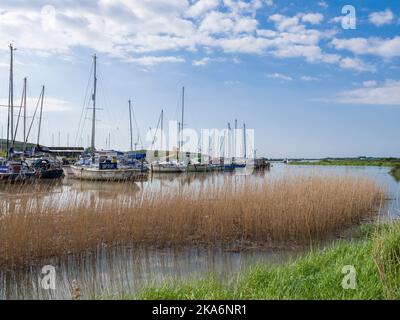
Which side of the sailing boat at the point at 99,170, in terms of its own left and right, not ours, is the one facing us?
left

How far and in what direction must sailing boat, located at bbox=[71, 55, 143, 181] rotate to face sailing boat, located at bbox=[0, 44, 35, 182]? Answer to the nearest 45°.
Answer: approximately 45° to its left
